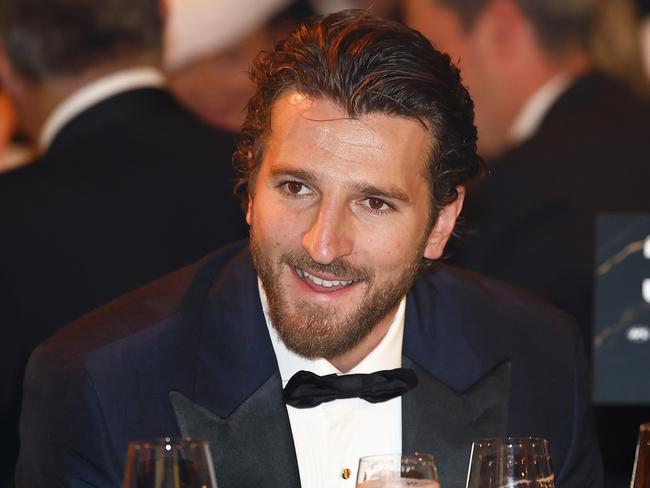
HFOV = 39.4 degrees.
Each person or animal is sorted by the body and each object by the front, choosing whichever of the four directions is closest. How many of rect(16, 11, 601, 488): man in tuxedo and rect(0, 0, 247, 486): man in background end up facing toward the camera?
1

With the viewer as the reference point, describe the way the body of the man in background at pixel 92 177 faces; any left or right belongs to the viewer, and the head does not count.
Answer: facing away from the viewer and to the left of the viewer

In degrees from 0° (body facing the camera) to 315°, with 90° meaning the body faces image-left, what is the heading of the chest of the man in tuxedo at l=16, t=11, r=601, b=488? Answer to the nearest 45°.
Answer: approximately 0°

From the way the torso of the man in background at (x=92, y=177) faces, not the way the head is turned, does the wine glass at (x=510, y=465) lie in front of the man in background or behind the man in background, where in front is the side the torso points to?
behind

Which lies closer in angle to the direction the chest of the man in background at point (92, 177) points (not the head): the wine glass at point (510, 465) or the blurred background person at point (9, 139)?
the blurred background person

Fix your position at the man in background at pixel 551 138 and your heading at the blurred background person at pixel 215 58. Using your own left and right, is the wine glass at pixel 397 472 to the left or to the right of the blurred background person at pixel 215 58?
left
